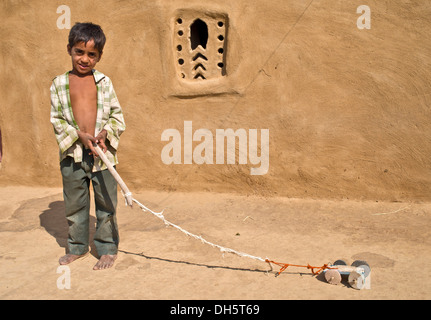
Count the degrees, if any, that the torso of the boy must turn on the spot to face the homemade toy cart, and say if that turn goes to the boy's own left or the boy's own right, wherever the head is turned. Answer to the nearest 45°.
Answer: approximately 45° to the boy's own left

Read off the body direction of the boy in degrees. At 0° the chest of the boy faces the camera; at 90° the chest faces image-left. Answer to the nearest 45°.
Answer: approximately 0°
